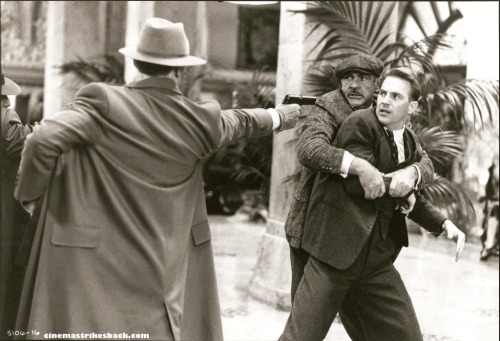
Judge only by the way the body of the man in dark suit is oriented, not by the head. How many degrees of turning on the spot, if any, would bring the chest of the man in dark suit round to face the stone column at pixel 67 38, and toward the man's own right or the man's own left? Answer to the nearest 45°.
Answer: approximately 180°

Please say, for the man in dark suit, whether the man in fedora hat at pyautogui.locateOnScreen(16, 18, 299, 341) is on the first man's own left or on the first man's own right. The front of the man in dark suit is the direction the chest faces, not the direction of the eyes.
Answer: on the first man's own right

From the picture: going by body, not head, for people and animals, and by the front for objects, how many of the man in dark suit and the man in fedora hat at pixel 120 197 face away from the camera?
1

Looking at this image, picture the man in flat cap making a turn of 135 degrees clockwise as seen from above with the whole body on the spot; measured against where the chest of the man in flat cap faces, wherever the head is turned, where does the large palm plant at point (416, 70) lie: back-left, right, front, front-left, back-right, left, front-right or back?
right

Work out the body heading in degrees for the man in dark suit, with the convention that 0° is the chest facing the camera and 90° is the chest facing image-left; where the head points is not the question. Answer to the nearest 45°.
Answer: approximately 315°

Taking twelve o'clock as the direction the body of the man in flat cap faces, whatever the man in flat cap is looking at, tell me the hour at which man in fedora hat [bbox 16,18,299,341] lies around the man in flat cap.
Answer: The man in fedora hat is roughly at 3 o'clock from the man in flat cap.

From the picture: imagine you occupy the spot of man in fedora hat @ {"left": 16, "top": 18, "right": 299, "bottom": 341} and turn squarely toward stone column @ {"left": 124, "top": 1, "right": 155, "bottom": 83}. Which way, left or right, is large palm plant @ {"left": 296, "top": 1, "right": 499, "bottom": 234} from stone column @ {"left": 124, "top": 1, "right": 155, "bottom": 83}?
right

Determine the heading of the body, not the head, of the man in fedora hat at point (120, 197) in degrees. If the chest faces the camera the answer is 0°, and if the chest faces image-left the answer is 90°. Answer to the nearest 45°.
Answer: approximately 180°

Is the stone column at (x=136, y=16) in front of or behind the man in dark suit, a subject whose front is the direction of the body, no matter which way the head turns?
behind

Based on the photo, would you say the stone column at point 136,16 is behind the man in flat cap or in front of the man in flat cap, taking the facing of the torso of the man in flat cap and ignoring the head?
behind

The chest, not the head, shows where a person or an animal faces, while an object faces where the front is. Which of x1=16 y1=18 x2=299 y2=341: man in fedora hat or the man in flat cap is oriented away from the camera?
the man in fedora hat

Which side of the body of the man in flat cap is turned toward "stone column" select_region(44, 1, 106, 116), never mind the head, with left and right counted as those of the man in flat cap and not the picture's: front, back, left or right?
back

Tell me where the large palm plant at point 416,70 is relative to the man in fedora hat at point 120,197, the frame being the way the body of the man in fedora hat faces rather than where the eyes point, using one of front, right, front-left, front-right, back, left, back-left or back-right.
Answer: front-right

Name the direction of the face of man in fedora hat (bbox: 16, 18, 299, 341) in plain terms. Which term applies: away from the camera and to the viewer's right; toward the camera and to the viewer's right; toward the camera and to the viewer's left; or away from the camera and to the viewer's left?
away from the camera and to the viewer's right

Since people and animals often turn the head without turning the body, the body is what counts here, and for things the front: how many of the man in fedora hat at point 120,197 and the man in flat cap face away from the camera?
1
